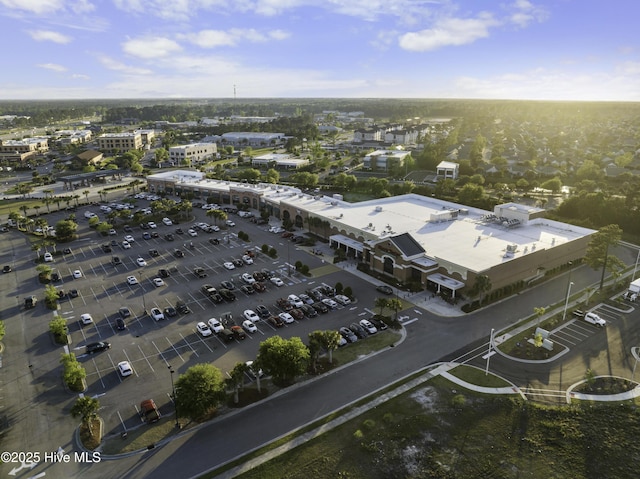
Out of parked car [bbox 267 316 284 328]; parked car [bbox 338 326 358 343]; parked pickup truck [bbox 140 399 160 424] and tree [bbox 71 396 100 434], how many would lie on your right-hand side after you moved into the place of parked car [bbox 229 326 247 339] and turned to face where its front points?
2

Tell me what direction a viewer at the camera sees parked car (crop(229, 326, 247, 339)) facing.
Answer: facing the viewer and to the right of the viewer

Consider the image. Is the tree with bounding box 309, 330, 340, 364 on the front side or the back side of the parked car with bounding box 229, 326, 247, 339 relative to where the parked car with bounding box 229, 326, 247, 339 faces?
on the front side

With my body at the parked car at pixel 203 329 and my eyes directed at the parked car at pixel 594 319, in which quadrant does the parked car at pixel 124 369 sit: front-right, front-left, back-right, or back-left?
back-right

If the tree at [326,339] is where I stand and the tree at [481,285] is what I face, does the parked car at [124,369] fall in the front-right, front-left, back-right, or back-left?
back-left

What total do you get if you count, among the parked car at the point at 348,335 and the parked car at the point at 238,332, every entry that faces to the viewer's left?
0

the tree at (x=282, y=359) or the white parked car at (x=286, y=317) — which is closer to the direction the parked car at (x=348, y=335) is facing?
the tree
